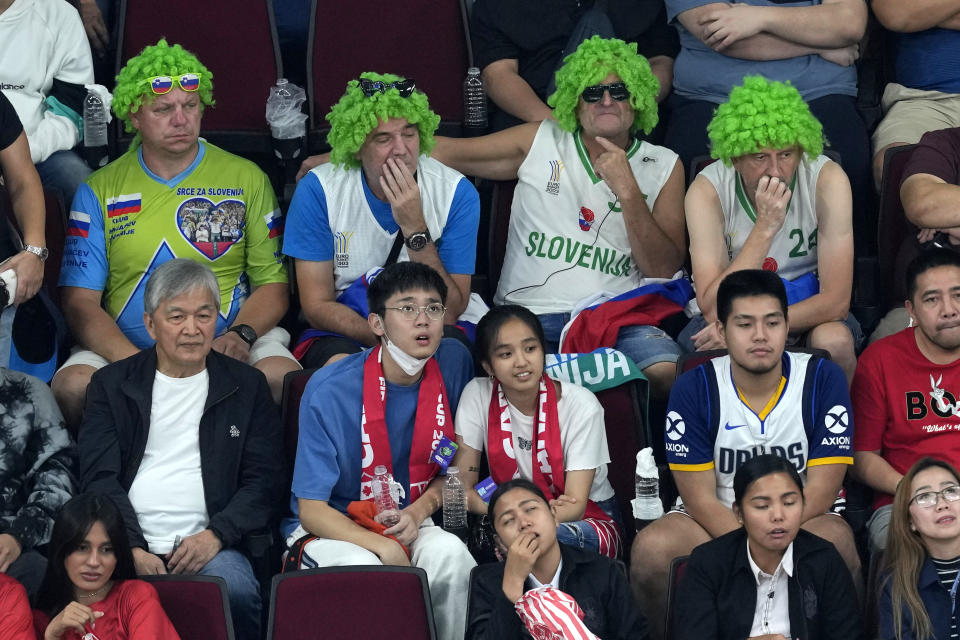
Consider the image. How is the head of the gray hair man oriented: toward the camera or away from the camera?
toward the camera

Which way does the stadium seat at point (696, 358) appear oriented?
toward the camera

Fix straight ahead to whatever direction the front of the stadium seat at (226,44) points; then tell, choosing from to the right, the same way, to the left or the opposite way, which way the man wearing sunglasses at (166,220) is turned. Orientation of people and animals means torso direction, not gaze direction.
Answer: the same way

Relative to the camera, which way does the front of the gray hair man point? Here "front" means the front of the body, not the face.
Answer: toward the camera

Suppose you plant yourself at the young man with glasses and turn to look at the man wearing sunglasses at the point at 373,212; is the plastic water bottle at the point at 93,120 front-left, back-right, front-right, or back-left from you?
front-left

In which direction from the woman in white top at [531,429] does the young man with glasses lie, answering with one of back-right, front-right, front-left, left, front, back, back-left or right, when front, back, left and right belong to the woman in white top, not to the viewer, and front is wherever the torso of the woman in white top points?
right

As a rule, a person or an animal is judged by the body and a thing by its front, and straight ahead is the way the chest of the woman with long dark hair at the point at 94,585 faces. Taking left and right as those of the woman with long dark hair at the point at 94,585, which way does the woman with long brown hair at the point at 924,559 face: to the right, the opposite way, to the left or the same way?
the same way

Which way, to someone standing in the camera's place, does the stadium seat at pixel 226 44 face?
facing the viewer

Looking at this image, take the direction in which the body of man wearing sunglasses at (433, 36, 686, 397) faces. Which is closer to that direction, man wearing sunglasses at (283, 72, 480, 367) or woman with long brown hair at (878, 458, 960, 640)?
the woman with long brown hair

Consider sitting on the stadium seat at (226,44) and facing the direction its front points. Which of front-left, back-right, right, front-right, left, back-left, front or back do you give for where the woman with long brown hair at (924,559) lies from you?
front-left

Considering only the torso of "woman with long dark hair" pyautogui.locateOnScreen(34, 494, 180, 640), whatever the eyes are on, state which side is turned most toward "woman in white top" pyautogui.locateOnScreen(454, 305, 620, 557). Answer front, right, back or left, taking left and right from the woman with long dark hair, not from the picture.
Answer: left

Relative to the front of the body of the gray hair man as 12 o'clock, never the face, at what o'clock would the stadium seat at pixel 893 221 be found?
The stadium seat is roughly at 9 o'clock from the gray hair man.

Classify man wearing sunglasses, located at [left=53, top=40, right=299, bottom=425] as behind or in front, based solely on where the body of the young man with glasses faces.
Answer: behind

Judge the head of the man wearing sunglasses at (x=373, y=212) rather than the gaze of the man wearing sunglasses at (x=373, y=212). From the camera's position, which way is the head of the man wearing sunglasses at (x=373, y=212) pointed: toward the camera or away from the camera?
toward the camera
